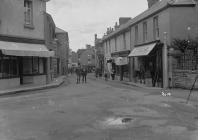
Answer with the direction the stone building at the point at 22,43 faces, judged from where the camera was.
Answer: facing the viewer and to the right of the viewer

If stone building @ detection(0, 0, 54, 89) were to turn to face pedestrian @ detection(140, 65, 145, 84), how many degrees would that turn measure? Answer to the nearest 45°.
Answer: approximately 45° to its left

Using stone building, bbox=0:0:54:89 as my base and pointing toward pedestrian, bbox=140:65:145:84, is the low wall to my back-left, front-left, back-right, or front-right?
front-right

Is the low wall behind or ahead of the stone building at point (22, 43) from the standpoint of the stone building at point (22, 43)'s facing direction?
ahead

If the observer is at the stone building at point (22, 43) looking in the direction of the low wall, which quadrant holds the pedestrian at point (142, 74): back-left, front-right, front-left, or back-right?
front-left
